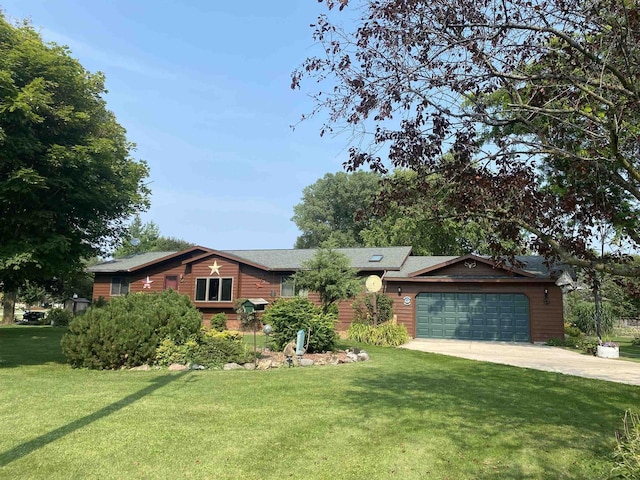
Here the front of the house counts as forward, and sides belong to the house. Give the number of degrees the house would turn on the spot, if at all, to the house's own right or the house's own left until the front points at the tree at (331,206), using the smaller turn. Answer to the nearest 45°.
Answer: approximately 180°

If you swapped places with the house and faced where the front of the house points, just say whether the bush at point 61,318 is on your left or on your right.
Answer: on your right

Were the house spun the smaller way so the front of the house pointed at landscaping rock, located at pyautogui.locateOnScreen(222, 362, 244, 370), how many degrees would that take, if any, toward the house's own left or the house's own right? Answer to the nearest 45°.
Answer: approximately 45° to the house's own right

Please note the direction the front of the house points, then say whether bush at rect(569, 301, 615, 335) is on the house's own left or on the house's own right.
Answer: on the house's own left

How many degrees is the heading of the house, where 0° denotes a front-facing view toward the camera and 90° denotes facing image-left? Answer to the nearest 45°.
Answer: approximately 0°

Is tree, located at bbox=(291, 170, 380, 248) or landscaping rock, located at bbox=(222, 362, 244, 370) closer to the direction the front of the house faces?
the landscaping rock

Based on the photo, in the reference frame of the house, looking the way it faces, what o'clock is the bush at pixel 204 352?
The bush is roughly at 1 o'clock from the house.

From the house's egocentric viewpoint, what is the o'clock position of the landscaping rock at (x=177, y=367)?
The landscaping rock is roughly at 1 o'clock from the house.

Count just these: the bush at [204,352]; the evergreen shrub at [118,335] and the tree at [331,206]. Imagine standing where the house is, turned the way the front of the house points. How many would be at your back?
1

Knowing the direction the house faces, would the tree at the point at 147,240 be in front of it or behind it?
behind
